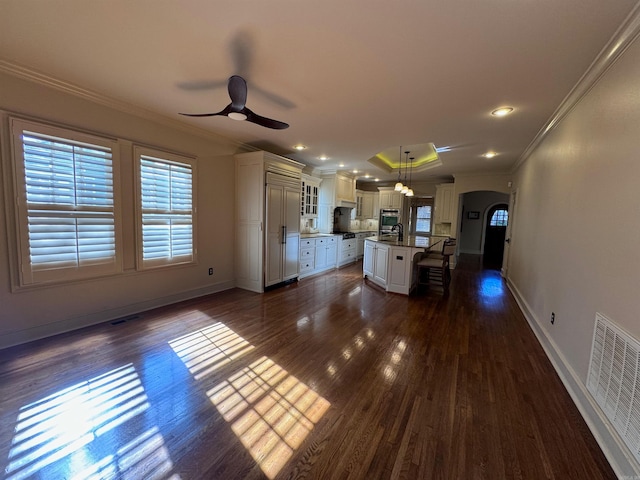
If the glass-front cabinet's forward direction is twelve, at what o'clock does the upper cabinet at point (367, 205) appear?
The upper cabinet is roughly at 9 o'clock from the glass-front cabinet.

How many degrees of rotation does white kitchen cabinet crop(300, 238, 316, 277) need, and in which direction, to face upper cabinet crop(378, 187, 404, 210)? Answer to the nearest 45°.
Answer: approximately 90° to its left

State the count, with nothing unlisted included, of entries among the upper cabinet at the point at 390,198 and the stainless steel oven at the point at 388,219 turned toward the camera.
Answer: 2

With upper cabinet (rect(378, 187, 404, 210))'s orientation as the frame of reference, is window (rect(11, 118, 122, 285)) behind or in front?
in front

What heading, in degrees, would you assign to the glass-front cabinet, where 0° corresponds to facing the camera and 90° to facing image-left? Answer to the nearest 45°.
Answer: approximately 315°

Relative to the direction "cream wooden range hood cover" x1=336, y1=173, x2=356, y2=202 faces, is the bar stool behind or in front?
in front

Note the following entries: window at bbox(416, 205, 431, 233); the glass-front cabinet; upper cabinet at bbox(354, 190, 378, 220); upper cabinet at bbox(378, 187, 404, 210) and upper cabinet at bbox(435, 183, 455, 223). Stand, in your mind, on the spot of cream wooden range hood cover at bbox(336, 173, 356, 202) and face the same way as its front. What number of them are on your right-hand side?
1

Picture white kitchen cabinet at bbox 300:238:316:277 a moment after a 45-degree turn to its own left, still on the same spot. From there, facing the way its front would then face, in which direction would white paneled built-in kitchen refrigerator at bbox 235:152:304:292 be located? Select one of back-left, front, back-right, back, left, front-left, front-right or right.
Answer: back-right

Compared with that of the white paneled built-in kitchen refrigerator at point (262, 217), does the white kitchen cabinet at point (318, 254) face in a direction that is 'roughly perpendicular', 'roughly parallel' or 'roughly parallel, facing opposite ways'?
roughly parallel

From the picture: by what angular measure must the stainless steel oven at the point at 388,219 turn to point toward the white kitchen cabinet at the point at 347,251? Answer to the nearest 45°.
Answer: approximately 45° to its right

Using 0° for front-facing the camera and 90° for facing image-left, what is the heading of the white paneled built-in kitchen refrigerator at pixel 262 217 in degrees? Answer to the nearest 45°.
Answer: approximately 315°

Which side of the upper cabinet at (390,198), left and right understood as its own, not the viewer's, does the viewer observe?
front

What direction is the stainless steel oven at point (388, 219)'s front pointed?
toward the camera

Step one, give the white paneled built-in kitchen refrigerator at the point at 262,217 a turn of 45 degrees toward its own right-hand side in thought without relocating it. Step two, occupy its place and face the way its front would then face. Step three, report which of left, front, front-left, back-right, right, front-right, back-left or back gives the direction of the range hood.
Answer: back-left

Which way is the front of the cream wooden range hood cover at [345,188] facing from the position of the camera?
facing the viewer and to the right of the viewer
